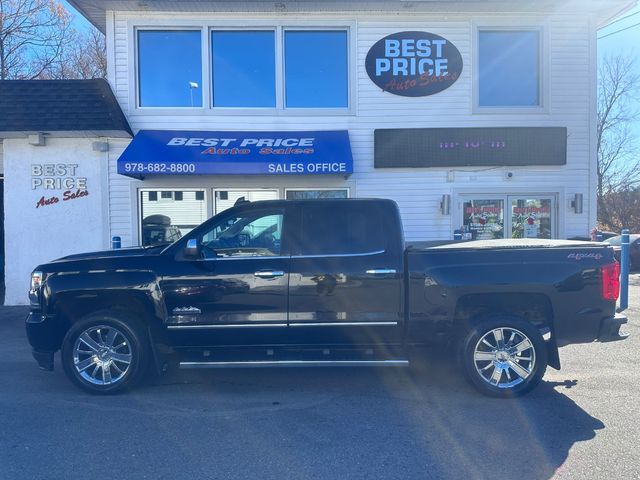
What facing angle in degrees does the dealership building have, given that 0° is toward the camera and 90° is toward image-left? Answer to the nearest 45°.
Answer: approximately 0°

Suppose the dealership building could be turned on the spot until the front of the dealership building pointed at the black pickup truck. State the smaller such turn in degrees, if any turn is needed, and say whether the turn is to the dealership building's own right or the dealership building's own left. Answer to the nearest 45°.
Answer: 0° — it already faces it

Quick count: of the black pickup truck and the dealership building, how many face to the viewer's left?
1

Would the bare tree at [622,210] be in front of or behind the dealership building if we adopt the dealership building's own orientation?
behind

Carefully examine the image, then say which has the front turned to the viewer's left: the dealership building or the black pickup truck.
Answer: the black pickup truck

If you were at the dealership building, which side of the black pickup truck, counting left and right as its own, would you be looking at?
right

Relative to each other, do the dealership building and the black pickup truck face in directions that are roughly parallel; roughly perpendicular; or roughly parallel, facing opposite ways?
roughly perpendicular

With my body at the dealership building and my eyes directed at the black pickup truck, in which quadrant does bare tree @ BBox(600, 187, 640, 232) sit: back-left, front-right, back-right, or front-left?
back-left

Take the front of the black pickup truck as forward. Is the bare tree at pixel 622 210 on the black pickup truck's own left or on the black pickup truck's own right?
on the black pickup truck's own right

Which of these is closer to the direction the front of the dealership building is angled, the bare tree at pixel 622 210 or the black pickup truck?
the black pickup truck

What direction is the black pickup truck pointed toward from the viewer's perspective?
to the viewer's left
